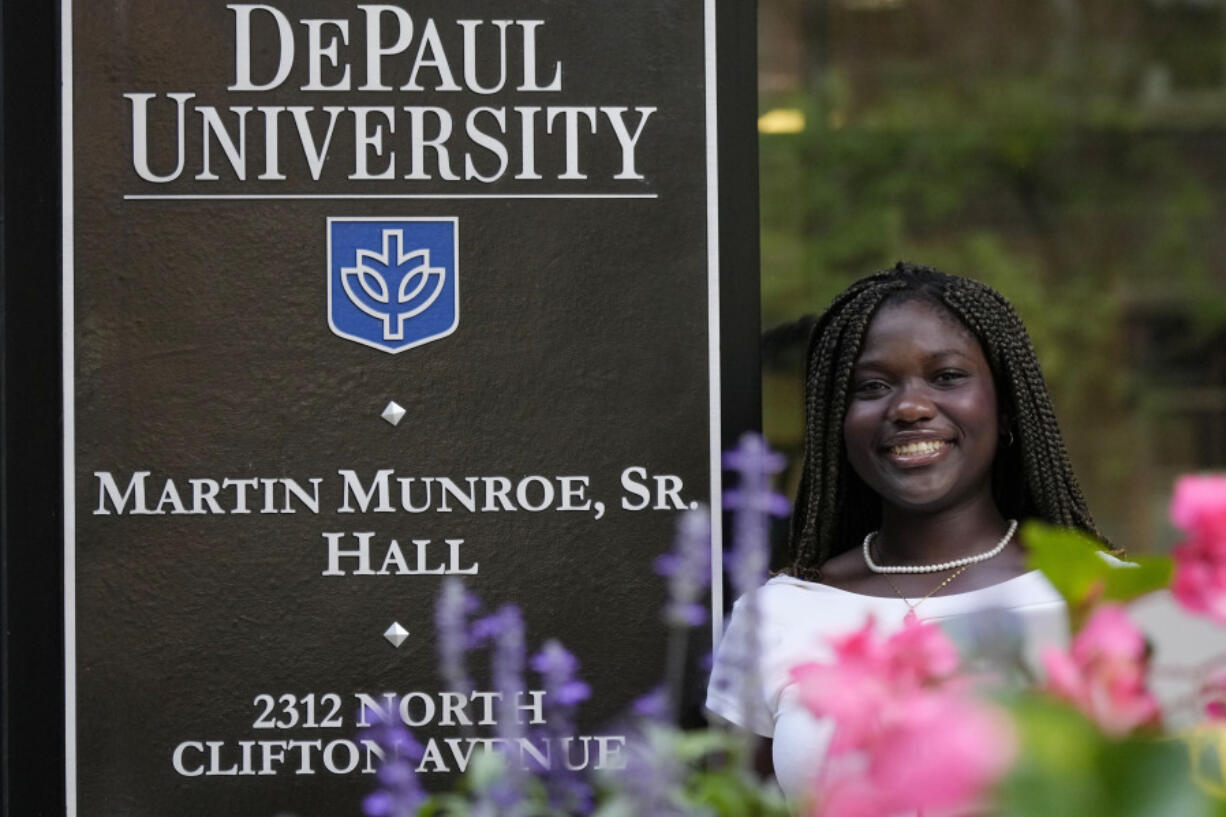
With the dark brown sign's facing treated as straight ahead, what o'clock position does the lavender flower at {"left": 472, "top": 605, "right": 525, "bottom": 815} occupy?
The lavender flower is roughly at 12 o'clock from the dark brown sign.

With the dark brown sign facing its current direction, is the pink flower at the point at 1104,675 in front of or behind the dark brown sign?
in front

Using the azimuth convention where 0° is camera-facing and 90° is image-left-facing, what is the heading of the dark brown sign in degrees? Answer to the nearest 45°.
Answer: approximately 0°

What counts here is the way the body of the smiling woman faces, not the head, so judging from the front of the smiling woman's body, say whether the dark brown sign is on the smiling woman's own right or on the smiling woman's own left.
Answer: on the smiling woman's own right

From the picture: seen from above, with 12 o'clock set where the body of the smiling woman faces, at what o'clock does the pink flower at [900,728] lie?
The pink flower is roughly at 12 o'clock from the smiling woman.

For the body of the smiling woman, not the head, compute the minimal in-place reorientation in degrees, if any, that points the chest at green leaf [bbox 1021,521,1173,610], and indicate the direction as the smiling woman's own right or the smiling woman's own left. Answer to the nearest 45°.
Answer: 0° — they already face it

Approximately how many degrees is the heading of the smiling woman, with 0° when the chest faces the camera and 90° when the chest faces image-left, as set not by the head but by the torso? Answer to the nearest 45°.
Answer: approximately 0°

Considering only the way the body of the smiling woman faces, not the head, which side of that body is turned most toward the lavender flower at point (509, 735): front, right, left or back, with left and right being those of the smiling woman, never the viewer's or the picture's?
front

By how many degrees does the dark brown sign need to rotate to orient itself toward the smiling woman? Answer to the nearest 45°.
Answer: approximately 45° to its left
